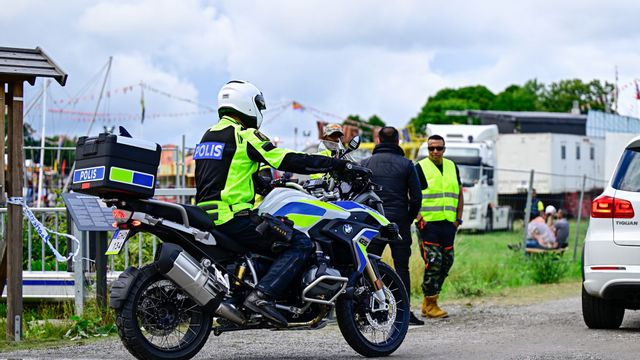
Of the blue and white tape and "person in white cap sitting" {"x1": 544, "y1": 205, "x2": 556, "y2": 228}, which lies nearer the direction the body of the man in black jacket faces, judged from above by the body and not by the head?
the person in white cap sitting

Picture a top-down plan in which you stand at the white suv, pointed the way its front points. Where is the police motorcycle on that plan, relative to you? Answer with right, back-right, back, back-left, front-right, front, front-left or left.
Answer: back-left

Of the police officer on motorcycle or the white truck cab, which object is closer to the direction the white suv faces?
the white truck cab

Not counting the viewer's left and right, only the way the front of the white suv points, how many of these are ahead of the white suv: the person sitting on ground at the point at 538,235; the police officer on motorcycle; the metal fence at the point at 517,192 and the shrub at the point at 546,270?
3

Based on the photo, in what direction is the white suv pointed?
away from the camera

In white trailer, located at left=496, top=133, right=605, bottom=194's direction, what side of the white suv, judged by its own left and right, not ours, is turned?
front

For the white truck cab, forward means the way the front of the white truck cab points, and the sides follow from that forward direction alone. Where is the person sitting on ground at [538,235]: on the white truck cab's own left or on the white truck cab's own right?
on the white truck cab's own left

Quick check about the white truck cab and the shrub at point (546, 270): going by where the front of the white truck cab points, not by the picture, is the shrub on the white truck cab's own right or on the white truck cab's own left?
on the white truck cab's own left

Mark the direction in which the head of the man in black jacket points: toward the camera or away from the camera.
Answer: away from the camera

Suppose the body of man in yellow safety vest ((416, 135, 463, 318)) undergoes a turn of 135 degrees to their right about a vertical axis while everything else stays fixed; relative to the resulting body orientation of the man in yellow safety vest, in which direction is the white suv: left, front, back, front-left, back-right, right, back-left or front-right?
back

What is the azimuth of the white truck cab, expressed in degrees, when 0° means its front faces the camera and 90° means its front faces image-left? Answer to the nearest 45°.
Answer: approximately 45°

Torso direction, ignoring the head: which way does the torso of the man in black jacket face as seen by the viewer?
away from the camera

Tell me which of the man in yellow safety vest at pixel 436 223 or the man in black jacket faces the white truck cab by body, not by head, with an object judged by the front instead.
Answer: the man in black jacket

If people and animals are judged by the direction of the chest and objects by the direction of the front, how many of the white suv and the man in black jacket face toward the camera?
0
